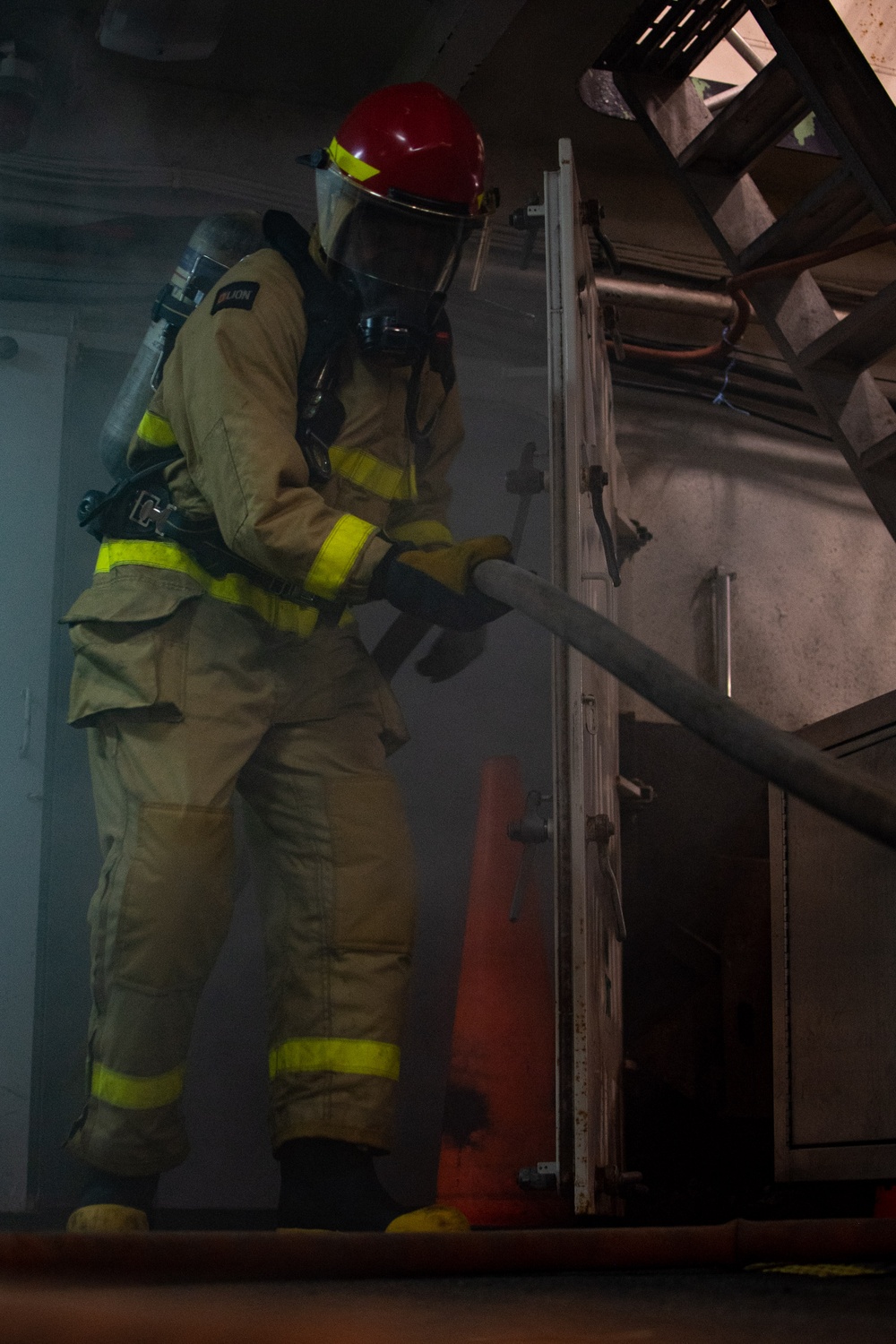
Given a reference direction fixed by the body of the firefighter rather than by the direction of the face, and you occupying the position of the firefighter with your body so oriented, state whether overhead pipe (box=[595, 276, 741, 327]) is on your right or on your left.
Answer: on your left

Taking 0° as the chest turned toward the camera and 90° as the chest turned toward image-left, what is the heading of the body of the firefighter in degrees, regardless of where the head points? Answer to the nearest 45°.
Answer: approximately 315°

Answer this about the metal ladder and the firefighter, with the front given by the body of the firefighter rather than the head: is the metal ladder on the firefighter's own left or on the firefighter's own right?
on the firefighter's own left
